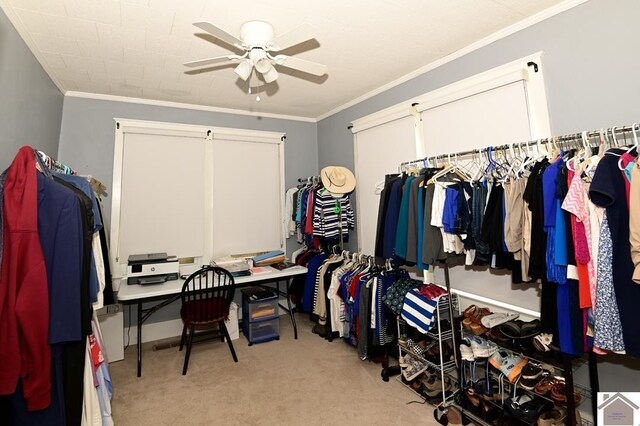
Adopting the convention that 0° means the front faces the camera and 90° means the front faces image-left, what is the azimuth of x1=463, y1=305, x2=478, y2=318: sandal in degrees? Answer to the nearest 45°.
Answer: approximately 45°

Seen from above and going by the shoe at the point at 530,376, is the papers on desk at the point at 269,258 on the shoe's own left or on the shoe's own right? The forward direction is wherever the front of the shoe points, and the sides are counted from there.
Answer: on the shoe's own right

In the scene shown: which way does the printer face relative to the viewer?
toward the camera

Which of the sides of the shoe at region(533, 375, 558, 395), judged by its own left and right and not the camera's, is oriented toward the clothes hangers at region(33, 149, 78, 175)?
front

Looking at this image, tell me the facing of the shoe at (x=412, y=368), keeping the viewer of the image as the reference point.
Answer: facing the viewer and to the left of the viewer

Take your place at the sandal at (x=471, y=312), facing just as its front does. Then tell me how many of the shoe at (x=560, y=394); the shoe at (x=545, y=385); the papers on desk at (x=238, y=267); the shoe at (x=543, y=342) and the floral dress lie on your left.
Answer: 4

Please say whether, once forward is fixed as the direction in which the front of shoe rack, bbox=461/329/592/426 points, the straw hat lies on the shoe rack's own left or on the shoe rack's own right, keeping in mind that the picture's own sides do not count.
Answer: on the shoe rack's own right

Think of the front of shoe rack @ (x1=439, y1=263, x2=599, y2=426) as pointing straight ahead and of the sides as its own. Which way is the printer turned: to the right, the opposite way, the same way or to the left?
to the left

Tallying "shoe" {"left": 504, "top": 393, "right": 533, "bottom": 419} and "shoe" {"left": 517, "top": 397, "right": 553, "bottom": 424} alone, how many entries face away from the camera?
0

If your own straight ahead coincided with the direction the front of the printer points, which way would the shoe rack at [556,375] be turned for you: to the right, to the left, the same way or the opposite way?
to the right
